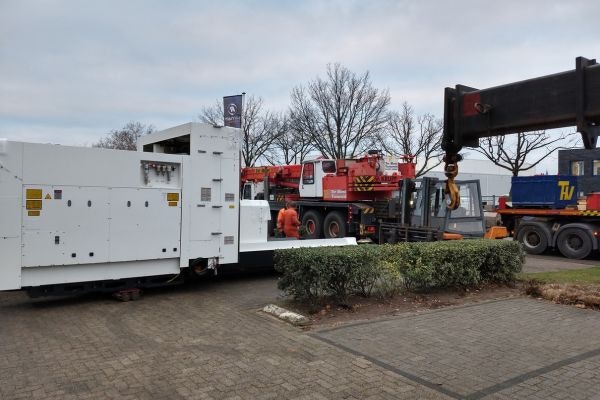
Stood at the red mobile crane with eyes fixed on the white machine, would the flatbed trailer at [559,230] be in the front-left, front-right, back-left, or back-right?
back-left

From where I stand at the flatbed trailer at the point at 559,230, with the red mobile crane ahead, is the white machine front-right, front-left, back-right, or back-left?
front-left

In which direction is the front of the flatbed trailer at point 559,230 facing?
to the viewer's right

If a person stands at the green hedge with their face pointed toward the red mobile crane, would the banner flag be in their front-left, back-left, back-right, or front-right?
front-left

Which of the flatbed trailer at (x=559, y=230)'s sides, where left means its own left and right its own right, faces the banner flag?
back

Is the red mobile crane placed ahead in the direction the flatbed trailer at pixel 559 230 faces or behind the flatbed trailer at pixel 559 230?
behind

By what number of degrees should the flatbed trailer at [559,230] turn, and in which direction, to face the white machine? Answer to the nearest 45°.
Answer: approximately 135° to its right
